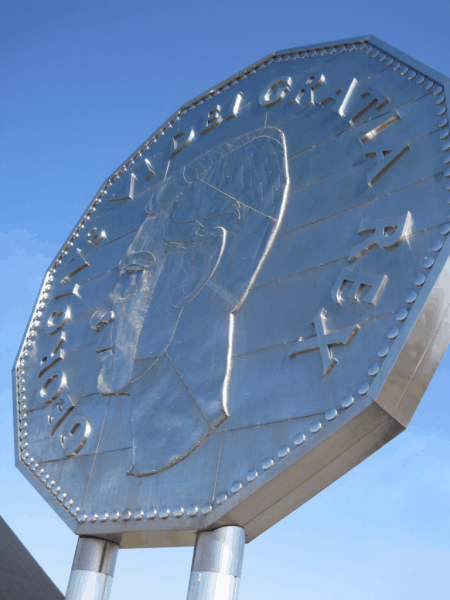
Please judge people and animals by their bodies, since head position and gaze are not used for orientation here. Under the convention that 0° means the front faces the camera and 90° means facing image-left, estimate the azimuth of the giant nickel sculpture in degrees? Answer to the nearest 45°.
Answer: approximately 45°
